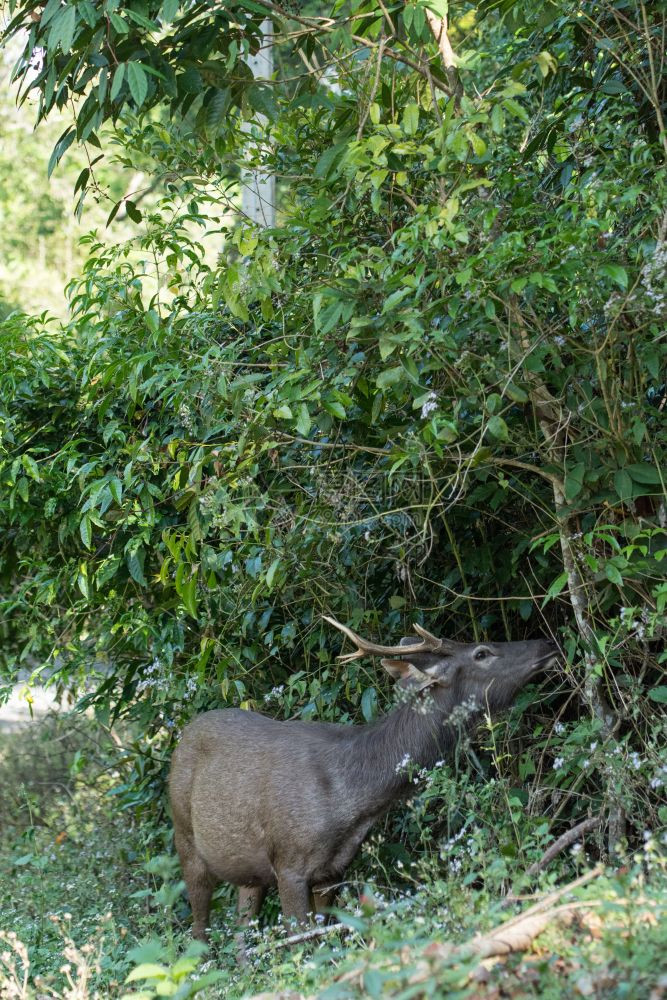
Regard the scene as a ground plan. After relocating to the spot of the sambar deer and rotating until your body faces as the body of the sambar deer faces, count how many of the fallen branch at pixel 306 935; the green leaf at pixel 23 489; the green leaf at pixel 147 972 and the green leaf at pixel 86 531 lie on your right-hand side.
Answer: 2

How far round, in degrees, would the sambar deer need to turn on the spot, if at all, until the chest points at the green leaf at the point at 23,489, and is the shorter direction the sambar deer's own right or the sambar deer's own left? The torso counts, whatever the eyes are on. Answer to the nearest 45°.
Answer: approximately 135° to the sambar deer's own left

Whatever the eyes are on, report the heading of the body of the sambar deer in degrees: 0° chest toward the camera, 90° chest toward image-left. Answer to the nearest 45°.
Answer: approximately 270°

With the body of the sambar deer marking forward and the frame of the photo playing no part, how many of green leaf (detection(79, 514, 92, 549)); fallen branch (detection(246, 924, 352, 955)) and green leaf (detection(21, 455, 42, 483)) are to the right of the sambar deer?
1

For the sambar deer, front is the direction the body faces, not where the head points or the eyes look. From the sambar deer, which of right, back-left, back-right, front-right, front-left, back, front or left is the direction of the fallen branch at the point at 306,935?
right

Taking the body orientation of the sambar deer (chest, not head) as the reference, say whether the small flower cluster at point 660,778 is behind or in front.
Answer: in front
